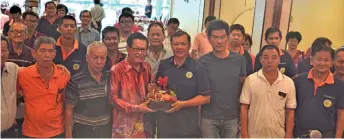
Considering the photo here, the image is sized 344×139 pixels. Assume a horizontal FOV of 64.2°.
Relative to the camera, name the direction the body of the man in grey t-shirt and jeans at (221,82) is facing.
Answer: toward the camera
